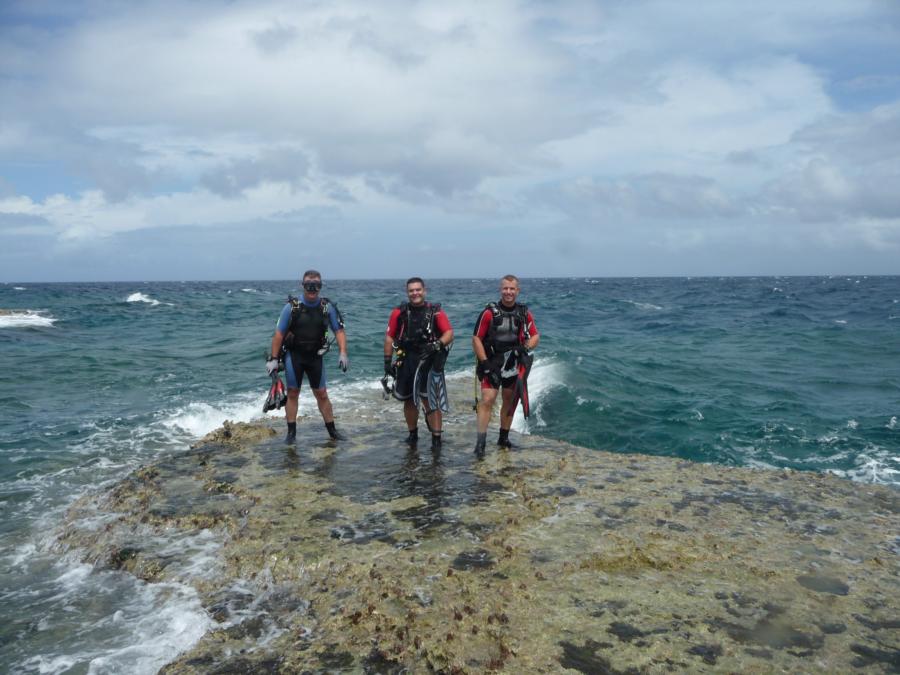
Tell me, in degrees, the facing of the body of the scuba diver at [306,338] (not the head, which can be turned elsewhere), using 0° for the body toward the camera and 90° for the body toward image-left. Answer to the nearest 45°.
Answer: approximately 0°

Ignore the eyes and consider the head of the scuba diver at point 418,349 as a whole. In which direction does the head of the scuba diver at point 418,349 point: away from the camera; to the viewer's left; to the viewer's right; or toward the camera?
toward the camera

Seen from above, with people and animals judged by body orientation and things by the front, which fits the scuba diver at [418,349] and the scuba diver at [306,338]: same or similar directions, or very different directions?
same or similar directions

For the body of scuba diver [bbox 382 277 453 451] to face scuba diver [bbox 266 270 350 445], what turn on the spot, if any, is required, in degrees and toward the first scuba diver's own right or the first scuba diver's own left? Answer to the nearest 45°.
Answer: approximately 90° to the first scuba diver's own right

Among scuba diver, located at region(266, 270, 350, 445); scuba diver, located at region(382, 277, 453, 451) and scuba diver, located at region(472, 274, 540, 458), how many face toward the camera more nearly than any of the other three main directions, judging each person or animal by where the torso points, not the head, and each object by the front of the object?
3

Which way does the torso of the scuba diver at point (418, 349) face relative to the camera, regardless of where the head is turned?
toward the camera

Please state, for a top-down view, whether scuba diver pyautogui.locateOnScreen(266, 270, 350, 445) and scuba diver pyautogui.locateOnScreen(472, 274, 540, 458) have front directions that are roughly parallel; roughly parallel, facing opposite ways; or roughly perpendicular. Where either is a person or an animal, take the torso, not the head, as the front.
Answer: roughly parallel

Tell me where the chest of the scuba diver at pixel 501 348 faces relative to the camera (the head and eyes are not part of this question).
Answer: toward the camera

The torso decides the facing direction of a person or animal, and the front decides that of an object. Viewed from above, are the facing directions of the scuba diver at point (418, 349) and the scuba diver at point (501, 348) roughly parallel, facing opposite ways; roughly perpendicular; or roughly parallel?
roughly parallel

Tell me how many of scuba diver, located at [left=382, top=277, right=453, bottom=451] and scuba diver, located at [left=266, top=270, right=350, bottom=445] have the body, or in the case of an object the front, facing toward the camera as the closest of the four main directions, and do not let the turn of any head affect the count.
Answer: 2

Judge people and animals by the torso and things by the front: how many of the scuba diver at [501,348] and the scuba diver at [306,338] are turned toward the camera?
2

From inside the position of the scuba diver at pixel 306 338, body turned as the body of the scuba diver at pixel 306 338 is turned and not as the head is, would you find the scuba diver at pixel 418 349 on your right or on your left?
on your left

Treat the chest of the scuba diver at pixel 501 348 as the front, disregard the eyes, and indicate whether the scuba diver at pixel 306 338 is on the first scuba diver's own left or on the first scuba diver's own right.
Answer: on the first scuba diver's own right
